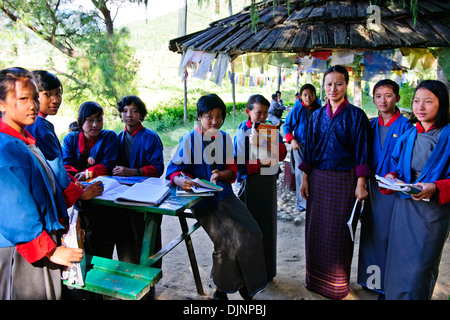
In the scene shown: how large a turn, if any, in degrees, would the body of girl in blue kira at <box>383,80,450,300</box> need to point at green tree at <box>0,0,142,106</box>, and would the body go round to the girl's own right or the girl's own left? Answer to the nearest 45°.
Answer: approximately 90° to the girl's own right

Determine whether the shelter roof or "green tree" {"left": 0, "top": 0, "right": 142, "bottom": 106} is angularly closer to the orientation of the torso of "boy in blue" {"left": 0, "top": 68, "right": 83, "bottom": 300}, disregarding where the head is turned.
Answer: the shelter roof

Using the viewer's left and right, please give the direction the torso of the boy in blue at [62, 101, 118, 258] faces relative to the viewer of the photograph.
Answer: facing the viewer

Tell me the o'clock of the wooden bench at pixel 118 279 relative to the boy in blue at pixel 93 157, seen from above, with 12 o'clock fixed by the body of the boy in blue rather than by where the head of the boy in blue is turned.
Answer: The wooden bench is roughly at 12 o'clock from the boy in blue.

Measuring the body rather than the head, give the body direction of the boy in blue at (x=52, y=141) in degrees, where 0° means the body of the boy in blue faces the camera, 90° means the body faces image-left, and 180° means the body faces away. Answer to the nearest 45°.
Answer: approximately 315°

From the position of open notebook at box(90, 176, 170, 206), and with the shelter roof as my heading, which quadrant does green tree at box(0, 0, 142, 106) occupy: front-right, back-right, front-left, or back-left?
front-left

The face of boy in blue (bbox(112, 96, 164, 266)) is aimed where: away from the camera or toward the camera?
toward the camera

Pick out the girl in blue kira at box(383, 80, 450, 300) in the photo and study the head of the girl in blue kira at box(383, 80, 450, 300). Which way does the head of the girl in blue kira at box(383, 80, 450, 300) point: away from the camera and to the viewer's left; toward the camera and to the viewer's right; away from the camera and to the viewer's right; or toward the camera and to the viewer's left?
toward the camera and to the viewer's left

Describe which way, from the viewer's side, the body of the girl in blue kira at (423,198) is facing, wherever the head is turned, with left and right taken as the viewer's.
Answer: facing the viewer and to the left of the viewer

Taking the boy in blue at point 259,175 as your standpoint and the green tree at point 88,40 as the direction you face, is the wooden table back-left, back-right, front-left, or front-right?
back-left

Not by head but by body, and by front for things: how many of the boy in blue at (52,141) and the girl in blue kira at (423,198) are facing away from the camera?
0
